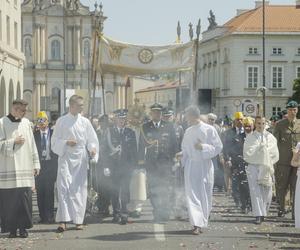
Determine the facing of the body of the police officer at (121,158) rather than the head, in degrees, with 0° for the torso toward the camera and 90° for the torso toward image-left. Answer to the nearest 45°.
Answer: approximately 0°

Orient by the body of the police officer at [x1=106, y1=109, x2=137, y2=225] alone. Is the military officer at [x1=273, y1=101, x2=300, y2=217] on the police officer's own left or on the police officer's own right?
on the police officer's own left
